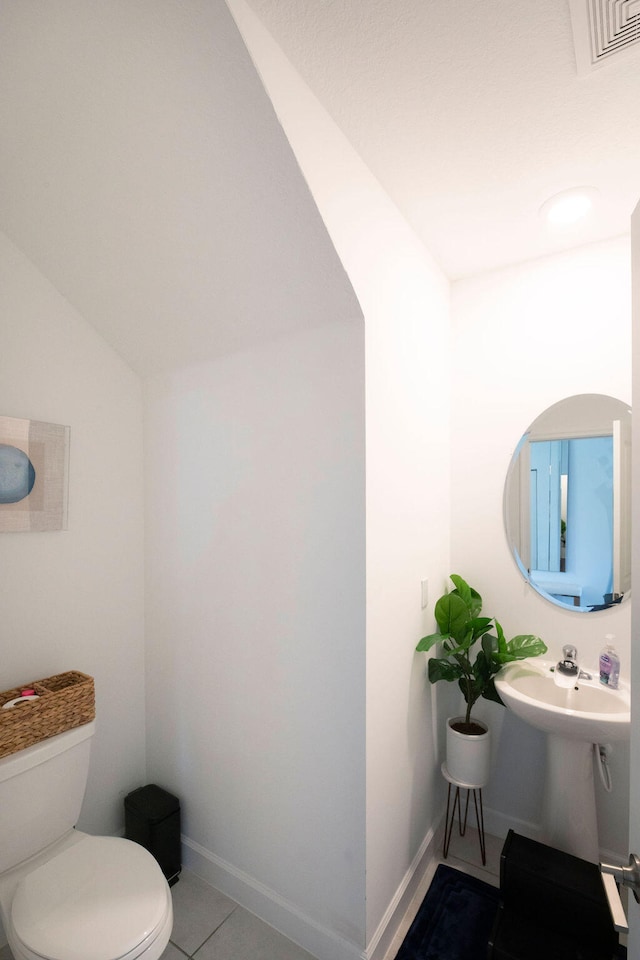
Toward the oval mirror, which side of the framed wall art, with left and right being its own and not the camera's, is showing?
front

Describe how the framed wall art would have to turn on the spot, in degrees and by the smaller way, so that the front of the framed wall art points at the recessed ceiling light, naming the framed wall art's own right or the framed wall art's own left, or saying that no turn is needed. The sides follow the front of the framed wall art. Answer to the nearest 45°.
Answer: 0° — it already faces it

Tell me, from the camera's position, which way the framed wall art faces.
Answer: facing the viewer and to the right of the viewer

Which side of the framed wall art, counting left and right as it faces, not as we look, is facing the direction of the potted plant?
front

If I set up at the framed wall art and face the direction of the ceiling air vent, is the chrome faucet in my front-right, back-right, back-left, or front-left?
front-left

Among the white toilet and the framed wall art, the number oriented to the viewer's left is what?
0

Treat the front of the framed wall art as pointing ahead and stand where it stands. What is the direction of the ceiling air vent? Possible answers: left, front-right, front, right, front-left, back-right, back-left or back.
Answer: front

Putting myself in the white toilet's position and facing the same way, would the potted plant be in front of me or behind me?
in front

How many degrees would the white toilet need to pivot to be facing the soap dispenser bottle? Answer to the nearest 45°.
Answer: approximately 45° to its left

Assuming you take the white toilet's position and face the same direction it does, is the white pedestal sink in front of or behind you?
in front
